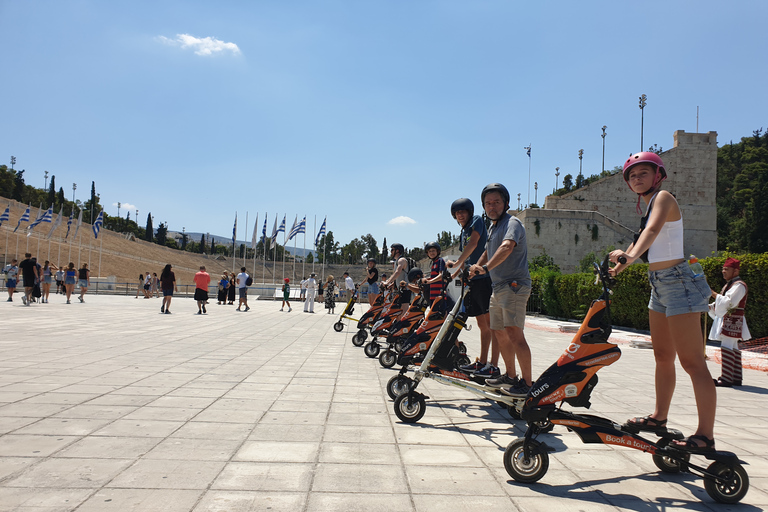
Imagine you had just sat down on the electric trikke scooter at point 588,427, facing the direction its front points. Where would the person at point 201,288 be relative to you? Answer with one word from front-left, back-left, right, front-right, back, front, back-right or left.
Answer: front-right

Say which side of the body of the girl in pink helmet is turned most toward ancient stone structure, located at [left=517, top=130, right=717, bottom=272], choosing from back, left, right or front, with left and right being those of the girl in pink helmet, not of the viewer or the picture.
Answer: right

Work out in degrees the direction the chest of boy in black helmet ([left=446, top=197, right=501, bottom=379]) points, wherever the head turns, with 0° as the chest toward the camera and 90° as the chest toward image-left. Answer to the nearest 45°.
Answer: approximately 90°

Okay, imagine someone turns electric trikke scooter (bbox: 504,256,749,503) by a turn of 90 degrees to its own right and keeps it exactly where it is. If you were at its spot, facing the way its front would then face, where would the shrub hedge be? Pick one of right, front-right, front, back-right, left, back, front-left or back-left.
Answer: front

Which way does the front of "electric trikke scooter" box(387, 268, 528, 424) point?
to the viewer's left

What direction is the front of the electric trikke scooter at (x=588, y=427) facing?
to the viewer's left

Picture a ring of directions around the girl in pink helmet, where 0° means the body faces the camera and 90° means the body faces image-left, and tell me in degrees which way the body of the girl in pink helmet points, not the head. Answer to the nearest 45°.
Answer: approximately 90°
